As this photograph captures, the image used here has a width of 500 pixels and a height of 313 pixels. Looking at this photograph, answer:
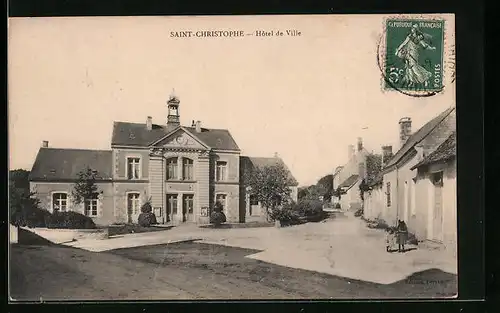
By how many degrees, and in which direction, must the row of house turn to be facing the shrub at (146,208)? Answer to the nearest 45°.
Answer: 0° — it already faces it

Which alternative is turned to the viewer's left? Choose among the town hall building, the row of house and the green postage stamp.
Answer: the row of house

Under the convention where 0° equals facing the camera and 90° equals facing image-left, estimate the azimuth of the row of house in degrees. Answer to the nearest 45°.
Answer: approximately 90°

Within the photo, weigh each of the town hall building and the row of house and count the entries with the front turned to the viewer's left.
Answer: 1
